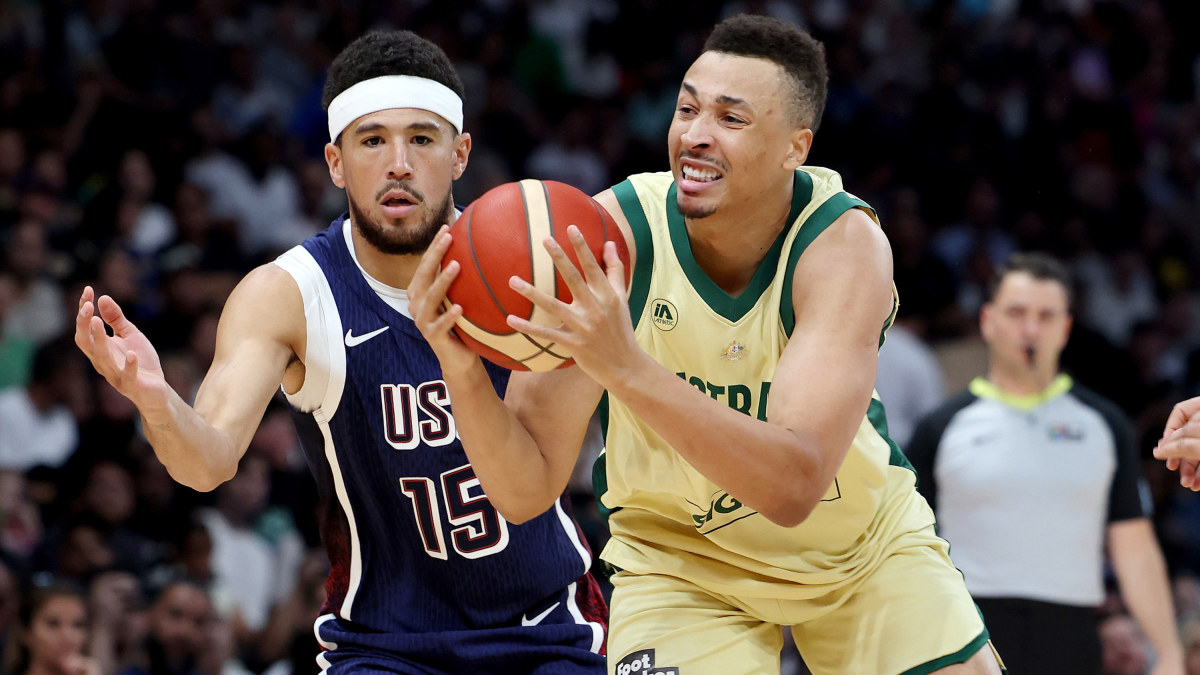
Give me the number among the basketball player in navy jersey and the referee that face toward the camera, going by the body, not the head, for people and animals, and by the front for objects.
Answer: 2

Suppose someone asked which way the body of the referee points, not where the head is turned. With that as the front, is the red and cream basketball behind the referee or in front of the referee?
in front

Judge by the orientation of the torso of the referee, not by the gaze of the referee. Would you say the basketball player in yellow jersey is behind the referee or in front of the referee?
in front

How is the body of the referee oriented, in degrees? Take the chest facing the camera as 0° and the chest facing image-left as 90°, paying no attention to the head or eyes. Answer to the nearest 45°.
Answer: approximately 0°

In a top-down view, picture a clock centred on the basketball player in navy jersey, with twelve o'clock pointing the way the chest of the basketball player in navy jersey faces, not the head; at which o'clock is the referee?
The referee is roughly at 8 o'clock from the basketball player in navy jersey.

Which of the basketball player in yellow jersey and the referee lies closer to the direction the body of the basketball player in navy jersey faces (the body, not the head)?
the basketball player in yellow jersey

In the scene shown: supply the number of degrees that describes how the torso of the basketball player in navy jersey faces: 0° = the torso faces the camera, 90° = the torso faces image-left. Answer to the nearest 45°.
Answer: approximately 0°
